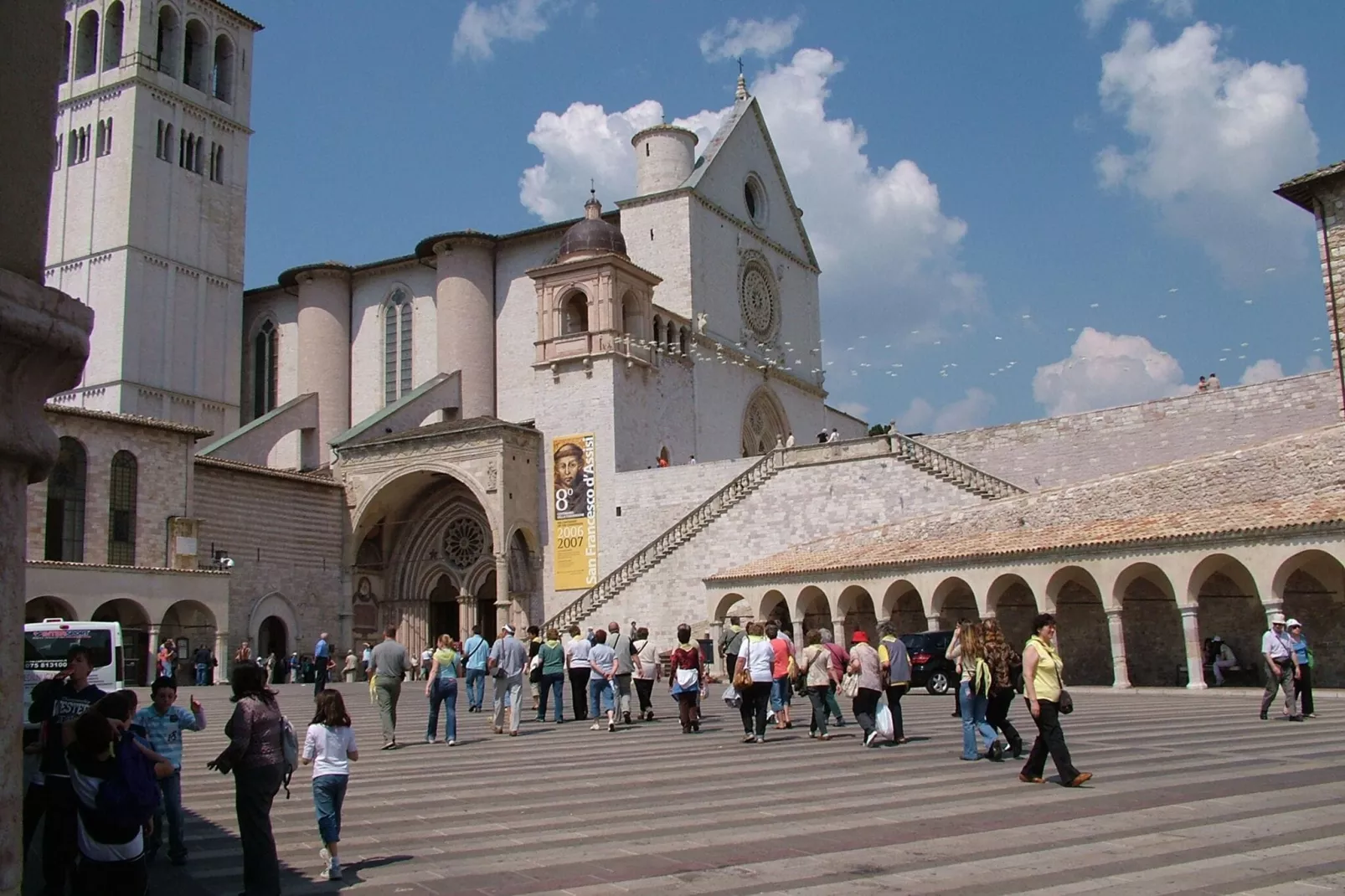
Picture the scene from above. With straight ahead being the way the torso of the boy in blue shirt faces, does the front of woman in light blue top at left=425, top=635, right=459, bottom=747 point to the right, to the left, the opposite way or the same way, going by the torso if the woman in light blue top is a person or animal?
the opposite way

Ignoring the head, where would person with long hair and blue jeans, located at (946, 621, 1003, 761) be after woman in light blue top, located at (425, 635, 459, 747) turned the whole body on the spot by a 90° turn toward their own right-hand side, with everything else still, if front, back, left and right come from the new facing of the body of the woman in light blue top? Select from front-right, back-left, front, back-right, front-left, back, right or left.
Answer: front-right

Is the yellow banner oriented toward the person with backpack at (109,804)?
yes

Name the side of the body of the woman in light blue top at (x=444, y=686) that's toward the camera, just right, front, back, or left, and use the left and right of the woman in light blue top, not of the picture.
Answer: back

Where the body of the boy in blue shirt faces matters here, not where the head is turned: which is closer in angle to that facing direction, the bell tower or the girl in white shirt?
the girl in white shirt

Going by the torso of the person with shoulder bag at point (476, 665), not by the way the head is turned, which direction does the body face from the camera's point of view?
away from the camera

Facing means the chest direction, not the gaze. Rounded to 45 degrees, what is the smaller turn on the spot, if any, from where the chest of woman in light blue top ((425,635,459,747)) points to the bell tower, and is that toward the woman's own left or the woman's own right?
0° — they already face it

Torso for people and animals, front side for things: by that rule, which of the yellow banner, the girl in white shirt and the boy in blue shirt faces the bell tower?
the girl in white shirt

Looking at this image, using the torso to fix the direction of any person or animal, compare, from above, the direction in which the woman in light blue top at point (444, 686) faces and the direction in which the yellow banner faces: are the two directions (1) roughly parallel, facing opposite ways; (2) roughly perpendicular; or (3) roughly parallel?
roughly parallel, facing opposite ways

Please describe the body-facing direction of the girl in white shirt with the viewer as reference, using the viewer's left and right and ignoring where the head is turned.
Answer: facing away from the viewer

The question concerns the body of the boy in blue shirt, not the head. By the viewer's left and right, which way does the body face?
facing the viewer

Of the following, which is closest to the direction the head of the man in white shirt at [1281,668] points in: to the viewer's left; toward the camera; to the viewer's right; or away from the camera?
toward the camera

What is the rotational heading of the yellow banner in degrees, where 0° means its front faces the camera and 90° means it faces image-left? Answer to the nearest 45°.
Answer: approximately 0°

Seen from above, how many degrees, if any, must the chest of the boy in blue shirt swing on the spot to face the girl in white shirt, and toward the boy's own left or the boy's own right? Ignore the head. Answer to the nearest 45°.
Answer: approximately 45° to the boy's own left

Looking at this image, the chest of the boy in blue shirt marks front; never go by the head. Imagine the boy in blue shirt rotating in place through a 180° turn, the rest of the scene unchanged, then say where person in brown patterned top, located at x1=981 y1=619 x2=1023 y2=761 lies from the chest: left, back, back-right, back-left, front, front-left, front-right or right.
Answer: right

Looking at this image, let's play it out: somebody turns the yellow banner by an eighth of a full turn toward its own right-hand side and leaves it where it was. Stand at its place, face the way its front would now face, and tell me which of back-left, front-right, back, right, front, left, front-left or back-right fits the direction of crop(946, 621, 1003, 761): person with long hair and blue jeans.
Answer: front-left

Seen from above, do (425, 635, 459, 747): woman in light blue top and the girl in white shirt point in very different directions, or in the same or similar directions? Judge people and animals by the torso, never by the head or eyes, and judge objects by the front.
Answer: same or similar directions
